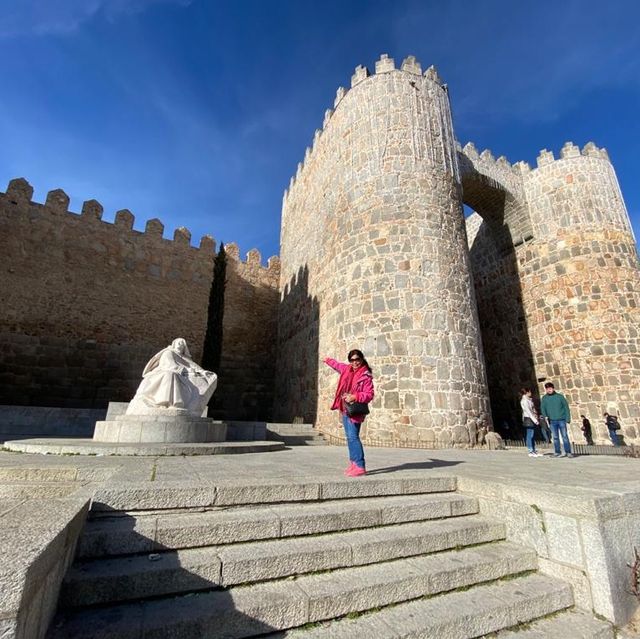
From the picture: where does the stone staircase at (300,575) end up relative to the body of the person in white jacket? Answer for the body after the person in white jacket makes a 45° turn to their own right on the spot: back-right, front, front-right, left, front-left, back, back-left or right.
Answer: front-right

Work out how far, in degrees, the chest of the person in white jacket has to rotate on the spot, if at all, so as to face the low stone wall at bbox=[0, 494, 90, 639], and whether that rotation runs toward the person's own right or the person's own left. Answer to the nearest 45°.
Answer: approximately 90° to the person's own right

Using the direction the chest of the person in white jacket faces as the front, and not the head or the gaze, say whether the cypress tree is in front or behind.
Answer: behind

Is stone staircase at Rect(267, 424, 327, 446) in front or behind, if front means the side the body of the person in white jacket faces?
behind

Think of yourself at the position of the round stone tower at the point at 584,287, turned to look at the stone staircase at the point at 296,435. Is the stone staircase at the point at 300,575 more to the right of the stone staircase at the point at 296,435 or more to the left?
left

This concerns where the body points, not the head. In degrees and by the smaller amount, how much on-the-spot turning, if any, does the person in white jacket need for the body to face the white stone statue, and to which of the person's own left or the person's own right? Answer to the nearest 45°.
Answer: approximately 135° to the person's own right

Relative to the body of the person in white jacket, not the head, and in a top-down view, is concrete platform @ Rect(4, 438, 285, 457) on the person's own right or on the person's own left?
on the person's own right

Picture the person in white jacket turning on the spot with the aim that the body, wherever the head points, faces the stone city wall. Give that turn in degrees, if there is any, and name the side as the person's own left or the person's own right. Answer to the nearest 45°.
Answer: approximately 180°

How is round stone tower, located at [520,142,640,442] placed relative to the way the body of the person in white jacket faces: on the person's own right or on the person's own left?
on the person's own left

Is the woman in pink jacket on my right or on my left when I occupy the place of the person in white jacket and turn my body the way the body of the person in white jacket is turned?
on my right
